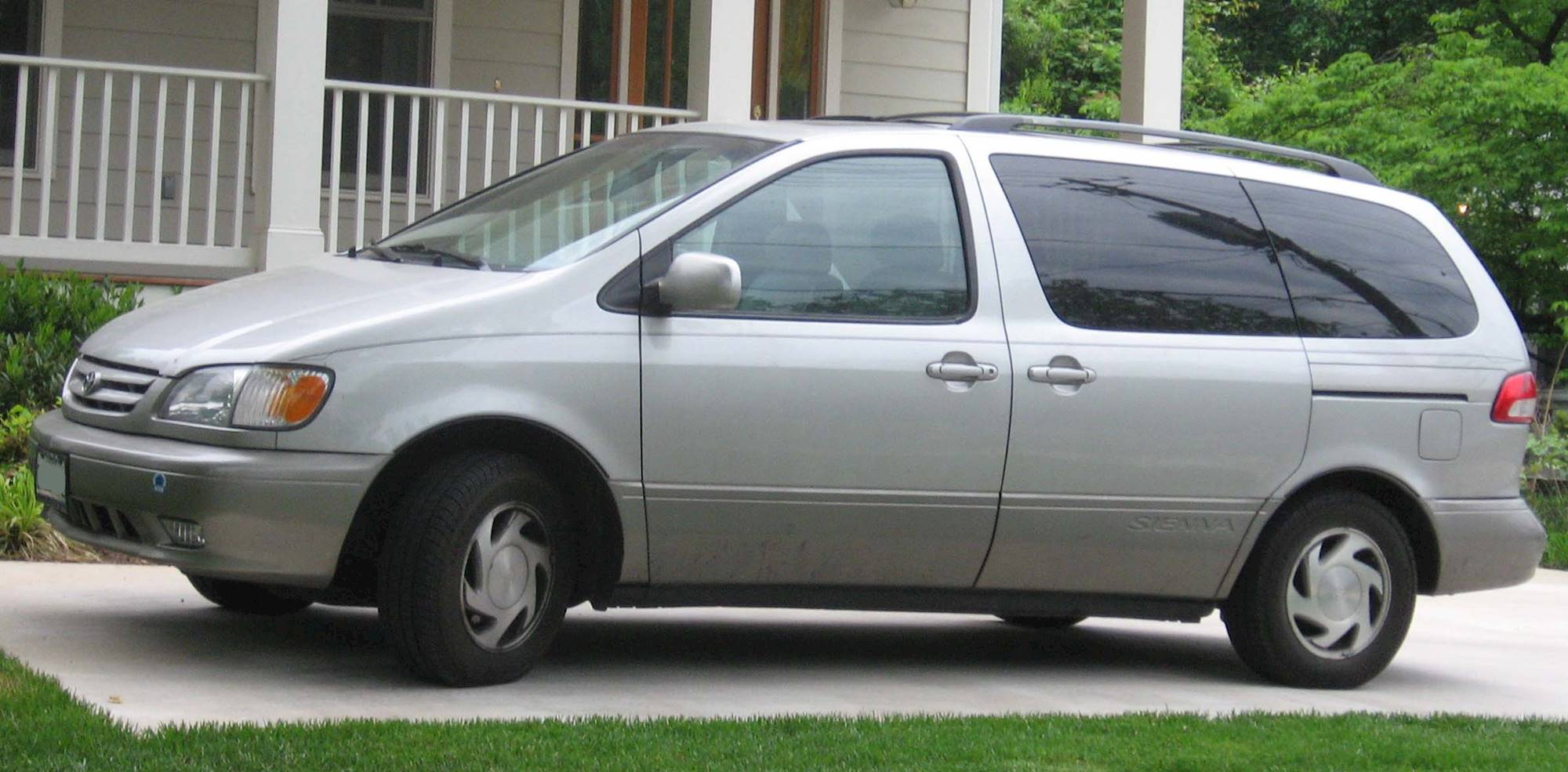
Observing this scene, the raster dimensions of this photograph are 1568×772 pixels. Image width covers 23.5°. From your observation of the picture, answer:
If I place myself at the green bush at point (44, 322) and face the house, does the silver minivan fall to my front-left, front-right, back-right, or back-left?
back-right

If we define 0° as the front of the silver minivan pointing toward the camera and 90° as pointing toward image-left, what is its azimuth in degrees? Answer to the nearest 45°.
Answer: approximately 45°

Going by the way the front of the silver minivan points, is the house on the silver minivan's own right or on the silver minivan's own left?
on the silver minivan's own right

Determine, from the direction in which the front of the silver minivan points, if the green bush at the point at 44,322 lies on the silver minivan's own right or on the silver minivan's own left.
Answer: on the silver minivan's own right
